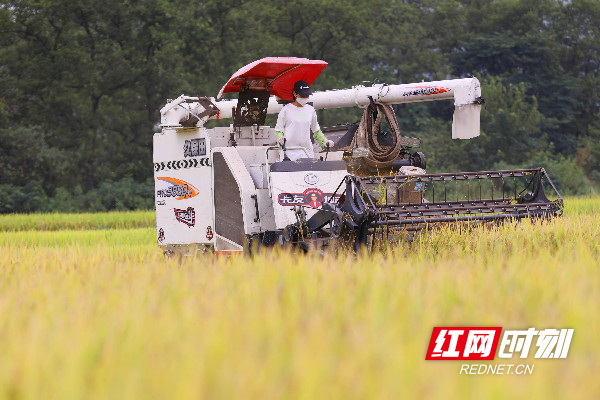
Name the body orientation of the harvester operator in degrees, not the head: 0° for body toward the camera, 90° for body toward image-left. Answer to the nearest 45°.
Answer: approximately 315°

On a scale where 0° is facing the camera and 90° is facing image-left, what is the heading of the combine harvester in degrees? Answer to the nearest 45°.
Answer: approximately 315°
